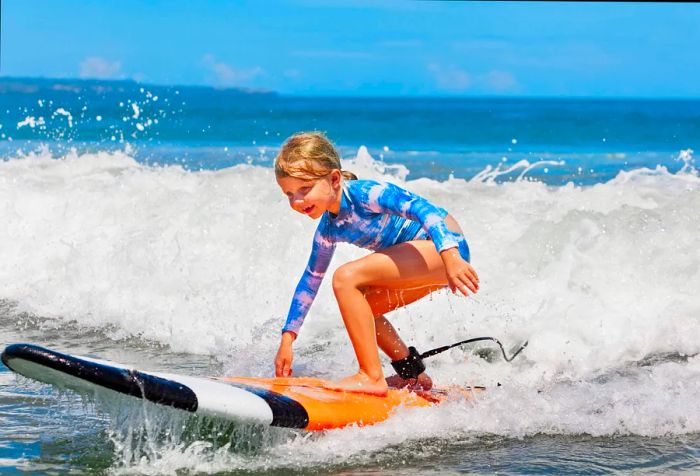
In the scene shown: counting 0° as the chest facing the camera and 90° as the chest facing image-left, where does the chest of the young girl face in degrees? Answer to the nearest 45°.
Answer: approximately 90°

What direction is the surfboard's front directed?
to the viewer's left

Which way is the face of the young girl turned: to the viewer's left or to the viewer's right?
to the viewer's left
